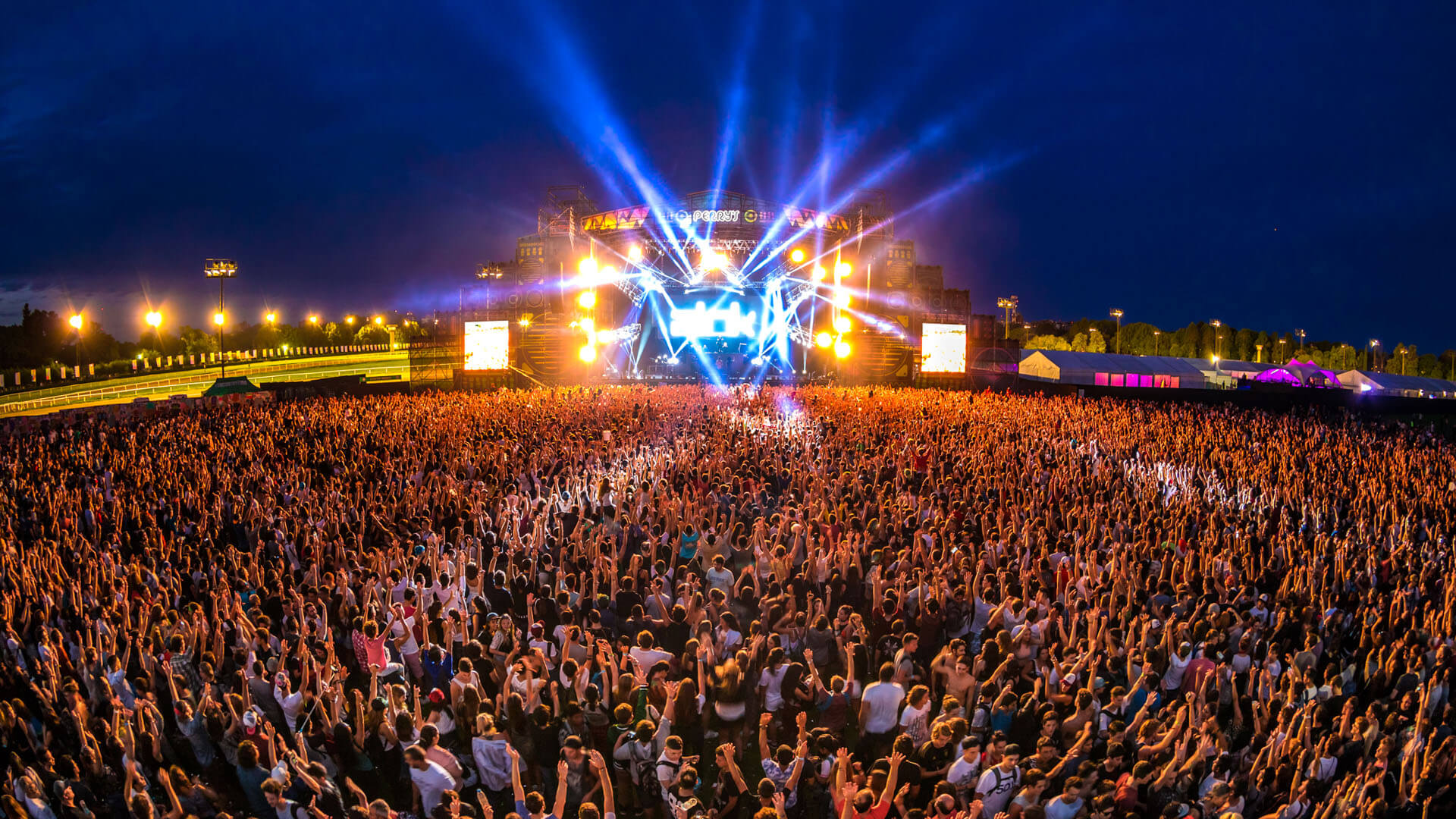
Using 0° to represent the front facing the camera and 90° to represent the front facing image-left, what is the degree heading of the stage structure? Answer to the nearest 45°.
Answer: approximately 0°

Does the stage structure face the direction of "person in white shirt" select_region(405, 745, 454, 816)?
yes

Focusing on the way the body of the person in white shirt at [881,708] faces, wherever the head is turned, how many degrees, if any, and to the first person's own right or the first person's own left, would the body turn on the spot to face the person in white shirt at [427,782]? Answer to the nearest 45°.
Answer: approximately 135° to the first person's own left

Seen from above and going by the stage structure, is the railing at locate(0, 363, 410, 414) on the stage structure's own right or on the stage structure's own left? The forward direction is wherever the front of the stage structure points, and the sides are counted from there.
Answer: on the stage structure's own right

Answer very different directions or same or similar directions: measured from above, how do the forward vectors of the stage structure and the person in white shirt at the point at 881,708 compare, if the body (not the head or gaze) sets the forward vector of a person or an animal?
very different directions

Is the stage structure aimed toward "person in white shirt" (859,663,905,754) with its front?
yes

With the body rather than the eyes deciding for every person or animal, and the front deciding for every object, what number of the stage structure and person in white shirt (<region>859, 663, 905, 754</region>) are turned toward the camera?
1

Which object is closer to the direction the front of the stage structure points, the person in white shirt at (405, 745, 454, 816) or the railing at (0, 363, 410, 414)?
the person in white shirt

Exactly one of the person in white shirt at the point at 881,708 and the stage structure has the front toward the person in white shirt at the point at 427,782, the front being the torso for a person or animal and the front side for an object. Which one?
the stage structure

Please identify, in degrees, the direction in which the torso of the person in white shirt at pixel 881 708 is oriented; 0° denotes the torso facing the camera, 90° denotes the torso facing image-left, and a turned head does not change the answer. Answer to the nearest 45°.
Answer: approximately 180°

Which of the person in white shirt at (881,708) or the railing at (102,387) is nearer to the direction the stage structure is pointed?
the person in white shirt

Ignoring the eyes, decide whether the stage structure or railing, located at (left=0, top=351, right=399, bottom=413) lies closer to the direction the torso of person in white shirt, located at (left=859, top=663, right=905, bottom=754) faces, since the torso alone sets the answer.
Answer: the stage structure

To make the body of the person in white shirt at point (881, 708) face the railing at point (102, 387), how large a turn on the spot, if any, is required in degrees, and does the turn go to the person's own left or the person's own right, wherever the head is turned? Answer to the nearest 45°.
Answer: approximately 45° to the person's own left
